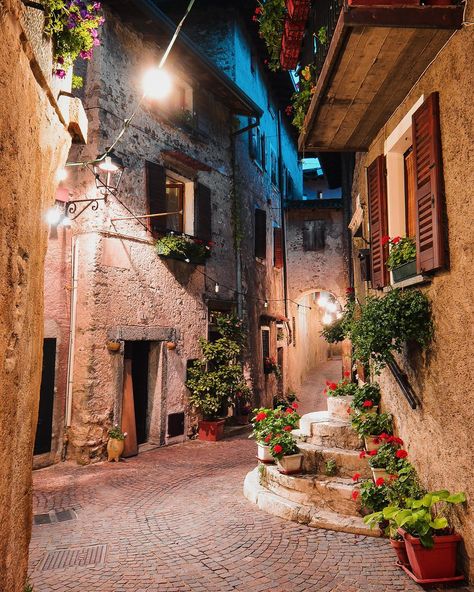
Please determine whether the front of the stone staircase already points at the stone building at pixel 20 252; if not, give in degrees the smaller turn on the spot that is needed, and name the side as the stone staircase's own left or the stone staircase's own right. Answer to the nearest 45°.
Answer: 0° — it already faces it

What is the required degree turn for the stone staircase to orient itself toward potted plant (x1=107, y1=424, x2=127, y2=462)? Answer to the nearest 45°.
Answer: approximately 90° to its right

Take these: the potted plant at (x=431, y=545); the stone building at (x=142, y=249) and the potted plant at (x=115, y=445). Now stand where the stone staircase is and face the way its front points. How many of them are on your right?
2

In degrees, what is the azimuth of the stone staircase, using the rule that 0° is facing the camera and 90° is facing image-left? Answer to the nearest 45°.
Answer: approximately 45°

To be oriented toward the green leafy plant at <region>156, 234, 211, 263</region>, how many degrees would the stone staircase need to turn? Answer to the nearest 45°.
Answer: approximately 90° to its right

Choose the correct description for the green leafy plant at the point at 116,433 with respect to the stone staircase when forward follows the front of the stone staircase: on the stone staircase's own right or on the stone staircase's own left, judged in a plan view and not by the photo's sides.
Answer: on the stone staircase's own right

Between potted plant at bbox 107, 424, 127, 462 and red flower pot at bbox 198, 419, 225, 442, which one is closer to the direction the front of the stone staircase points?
the potted plant

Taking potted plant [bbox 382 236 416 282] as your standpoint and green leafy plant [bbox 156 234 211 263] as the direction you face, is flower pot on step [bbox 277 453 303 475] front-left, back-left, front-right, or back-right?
front-left

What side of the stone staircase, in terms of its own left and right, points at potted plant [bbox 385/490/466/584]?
left

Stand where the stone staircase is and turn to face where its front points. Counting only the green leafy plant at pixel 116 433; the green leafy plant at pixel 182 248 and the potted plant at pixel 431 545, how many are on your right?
2
